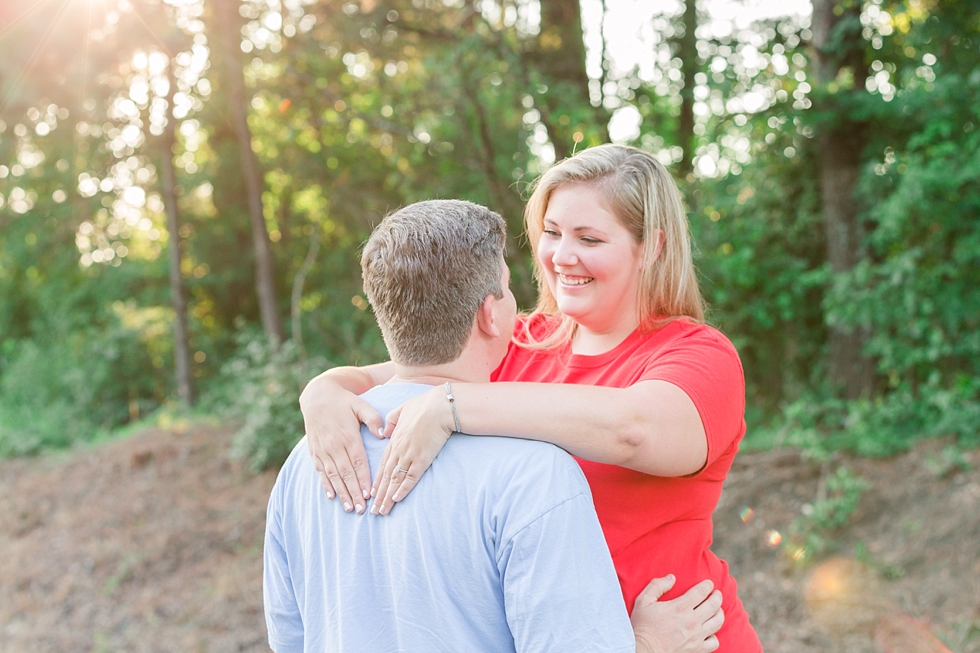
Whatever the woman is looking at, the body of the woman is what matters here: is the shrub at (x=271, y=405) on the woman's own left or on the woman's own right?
on the woman's own right

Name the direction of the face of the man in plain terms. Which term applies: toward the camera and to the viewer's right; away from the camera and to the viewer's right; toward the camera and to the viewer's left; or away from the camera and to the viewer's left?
away from the camera and to the viewer's right

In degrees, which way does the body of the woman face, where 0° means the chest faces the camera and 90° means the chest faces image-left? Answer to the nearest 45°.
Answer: approximately 45°
